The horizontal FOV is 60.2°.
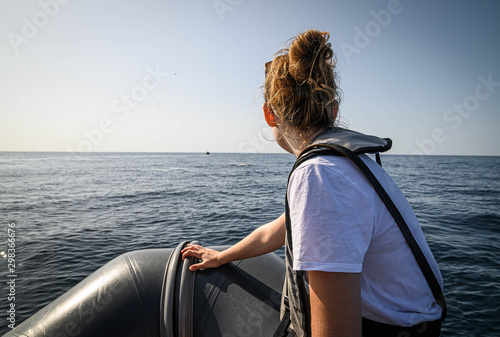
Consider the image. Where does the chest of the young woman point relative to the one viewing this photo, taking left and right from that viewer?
facing away from the viewer and to the left of the viewer

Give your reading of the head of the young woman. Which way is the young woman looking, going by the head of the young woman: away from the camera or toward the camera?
away from the camera
